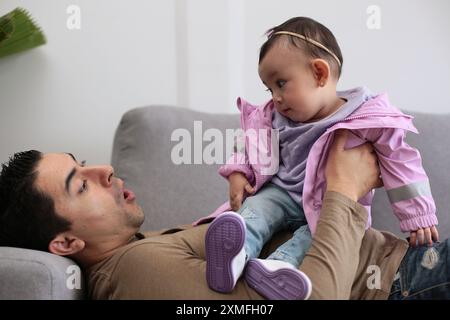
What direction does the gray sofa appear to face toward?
toward the camera
